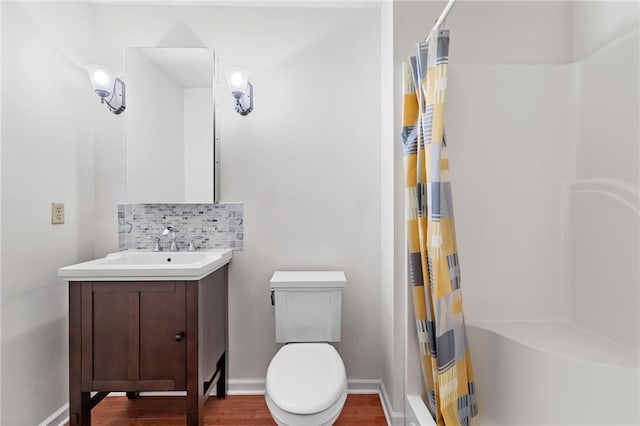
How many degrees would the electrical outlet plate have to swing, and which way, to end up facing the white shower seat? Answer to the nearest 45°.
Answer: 0° — it already faces it

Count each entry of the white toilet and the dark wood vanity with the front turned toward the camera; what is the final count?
2

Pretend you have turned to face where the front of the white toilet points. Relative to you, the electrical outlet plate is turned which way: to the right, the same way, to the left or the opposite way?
to the left

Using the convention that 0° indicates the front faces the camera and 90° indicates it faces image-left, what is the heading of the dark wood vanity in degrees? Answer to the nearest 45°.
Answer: approximately 0°
